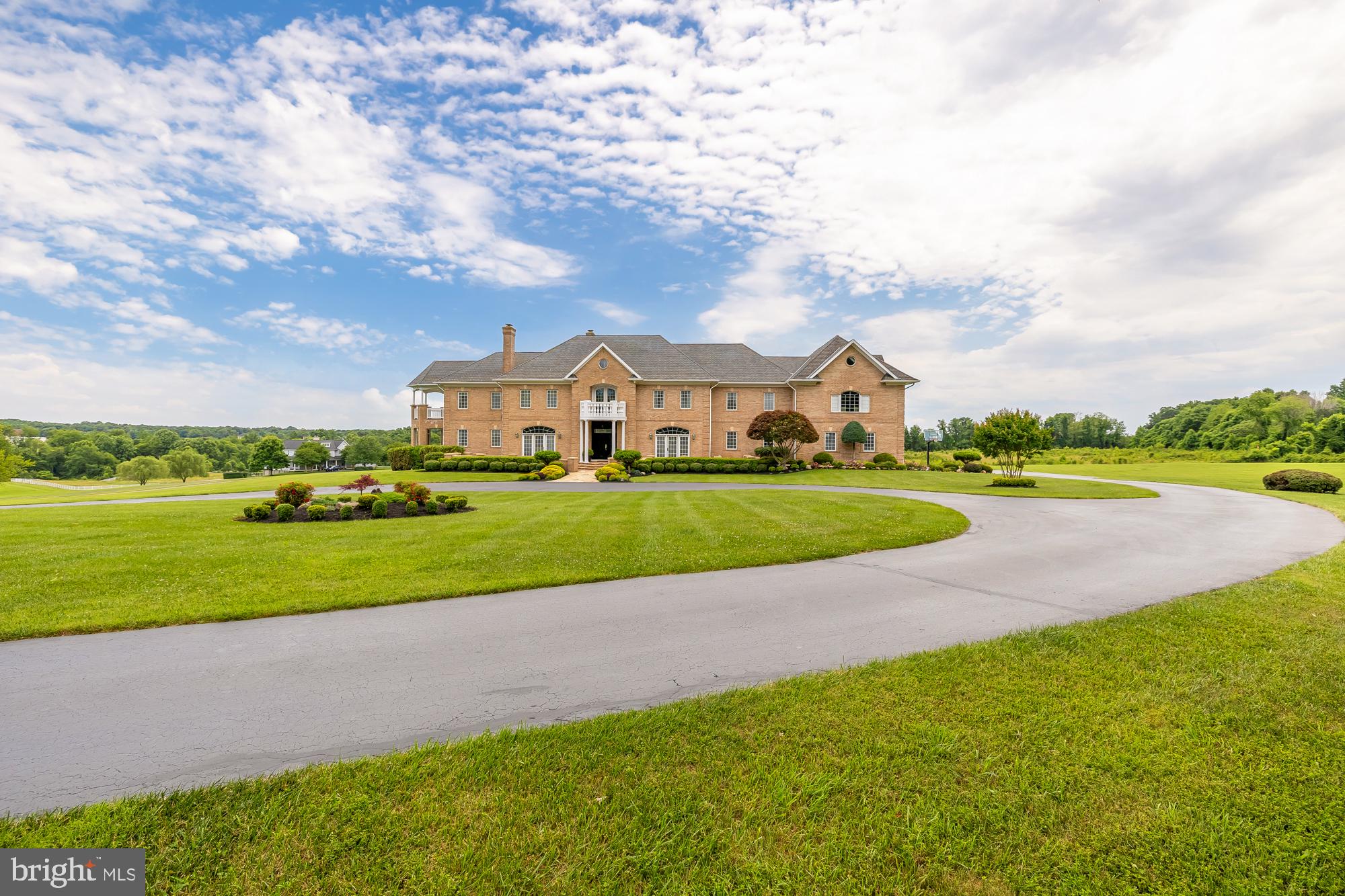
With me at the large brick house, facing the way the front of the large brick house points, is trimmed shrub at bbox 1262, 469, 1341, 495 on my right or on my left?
on my left

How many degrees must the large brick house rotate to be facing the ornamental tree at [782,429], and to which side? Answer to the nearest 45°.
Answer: approximately 45° to its left

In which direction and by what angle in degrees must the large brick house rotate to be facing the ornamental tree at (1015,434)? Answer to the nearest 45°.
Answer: approximately 45° to its left

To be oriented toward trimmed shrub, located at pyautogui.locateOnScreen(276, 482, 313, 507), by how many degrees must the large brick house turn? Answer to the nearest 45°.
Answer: approximately 45° to its right

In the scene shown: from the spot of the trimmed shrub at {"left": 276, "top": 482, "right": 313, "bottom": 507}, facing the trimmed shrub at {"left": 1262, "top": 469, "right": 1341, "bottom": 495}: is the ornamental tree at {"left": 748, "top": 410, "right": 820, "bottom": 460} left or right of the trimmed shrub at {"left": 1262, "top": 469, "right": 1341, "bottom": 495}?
left

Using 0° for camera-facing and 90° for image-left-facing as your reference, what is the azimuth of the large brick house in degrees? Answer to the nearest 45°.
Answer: approximately 0°
